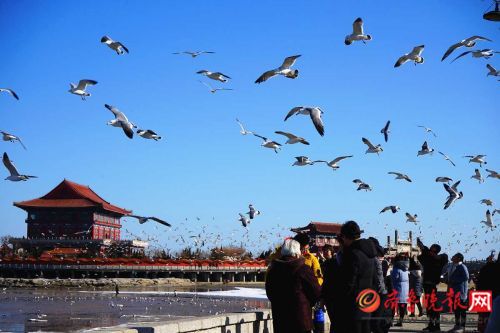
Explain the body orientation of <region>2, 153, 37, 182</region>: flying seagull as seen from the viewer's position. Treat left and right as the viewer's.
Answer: facing to the left of the viewer

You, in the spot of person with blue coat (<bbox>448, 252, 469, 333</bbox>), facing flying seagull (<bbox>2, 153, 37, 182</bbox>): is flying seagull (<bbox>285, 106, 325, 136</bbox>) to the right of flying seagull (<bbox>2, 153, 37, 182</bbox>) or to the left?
right

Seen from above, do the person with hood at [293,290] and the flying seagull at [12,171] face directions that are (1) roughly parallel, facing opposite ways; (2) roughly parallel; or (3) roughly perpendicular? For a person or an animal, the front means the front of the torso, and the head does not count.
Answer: roughly perpendicular

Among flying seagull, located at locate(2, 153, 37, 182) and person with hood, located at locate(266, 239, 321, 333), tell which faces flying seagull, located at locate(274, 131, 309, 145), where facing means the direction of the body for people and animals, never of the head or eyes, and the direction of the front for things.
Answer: the person with hood

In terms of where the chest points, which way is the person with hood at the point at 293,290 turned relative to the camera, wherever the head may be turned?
away from the camera

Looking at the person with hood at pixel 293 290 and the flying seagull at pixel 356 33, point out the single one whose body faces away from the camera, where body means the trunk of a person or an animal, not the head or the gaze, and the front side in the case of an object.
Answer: the person with hood

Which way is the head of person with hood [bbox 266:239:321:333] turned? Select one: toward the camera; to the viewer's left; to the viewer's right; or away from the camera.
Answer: away from the camera

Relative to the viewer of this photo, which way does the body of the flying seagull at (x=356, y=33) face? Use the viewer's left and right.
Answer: facing to the left of the viewer
